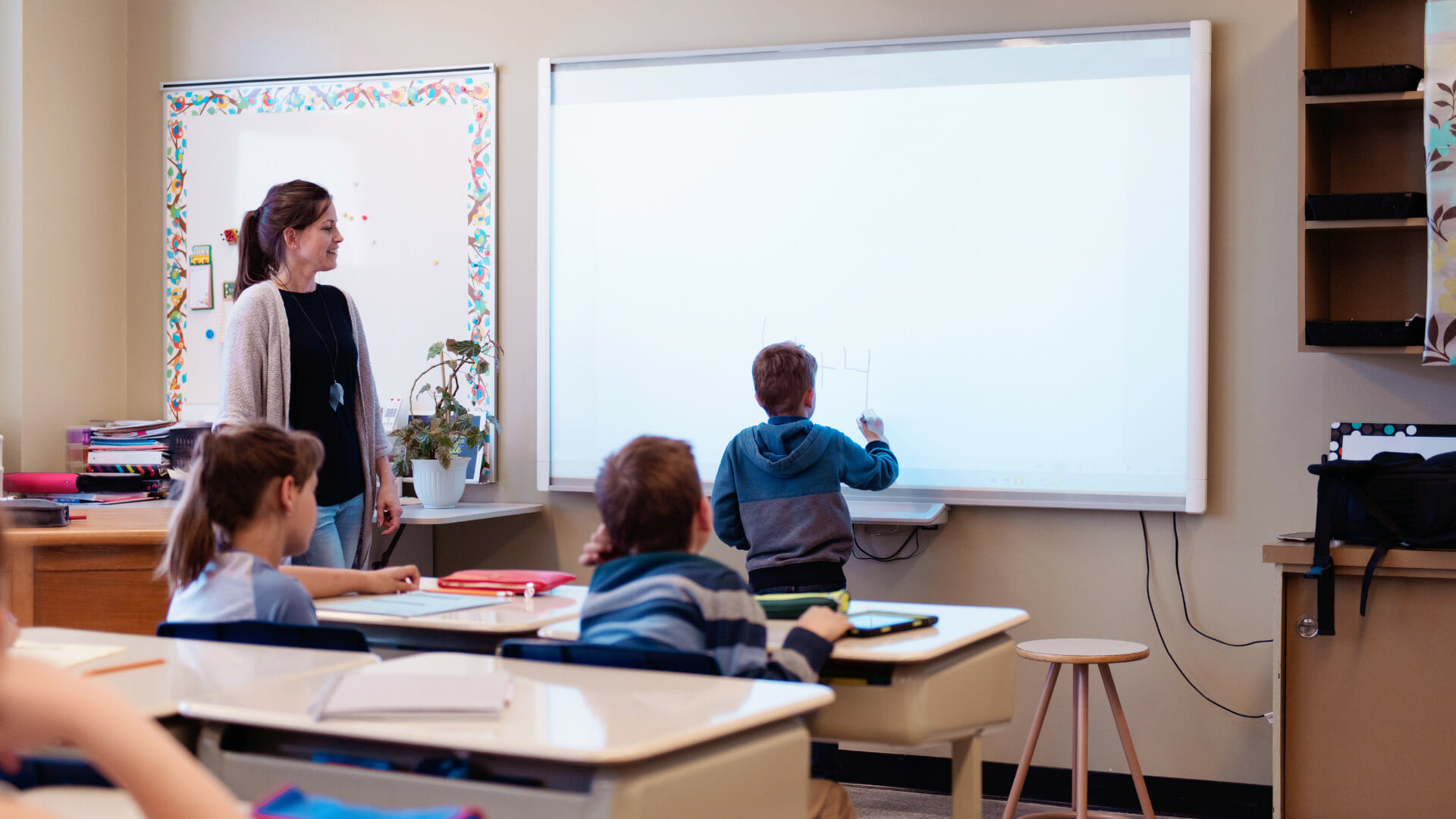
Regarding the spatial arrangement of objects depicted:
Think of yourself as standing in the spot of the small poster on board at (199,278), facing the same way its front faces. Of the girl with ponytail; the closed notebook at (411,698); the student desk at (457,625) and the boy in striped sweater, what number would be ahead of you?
4

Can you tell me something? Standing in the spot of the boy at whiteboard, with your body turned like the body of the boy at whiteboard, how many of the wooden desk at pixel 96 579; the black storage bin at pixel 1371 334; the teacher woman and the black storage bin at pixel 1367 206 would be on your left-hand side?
2

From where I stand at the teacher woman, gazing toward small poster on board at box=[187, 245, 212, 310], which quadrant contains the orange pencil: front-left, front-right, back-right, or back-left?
back-left

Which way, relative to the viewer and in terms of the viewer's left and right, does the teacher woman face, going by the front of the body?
facing the viewer and to the right of the viewer

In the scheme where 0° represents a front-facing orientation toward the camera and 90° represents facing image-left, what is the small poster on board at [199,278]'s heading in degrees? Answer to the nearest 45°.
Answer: approximately 0°

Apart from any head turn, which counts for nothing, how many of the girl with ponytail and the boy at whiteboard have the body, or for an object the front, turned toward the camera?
0

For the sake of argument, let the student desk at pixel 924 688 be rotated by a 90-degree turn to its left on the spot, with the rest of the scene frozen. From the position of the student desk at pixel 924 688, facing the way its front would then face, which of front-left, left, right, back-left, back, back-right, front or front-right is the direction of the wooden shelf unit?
left

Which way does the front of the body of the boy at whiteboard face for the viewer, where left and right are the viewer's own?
facing away from the viewer

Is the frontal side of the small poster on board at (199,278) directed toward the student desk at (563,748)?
yes

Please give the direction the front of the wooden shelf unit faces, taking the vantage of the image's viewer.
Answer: facing the viewer

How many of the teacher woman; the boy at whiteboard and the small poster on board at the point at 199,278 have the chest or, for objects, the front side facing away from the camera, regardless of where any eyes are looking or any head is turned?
1

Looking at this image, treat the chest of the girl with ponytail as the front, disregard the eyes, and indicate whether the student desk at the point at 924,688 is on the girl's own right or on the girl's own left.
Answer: on the girl's own right

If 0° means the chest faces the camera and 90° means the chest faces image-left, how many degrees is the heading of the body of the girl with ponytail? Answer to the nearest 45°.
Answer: approximately 225°

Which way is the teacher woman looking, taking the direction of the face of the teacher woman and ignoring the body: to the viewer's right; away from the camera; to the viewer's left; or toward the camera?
to the viewer's right

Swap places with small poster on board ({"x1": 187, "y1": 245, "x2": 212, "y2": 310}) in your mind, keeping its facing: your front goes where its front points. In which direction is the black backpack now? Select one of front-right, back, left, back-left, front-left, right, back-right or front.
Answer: front-left
